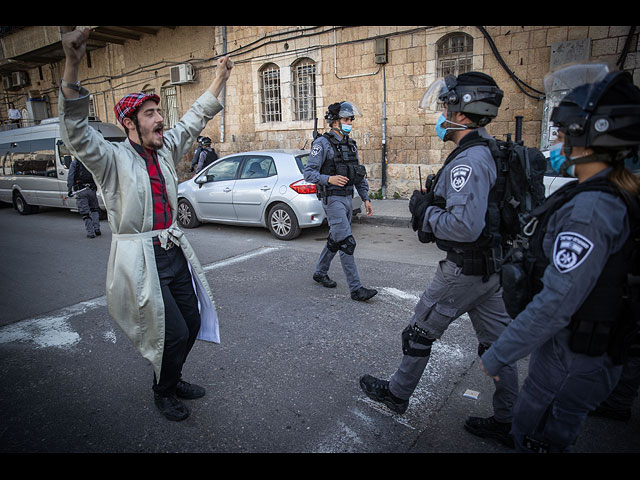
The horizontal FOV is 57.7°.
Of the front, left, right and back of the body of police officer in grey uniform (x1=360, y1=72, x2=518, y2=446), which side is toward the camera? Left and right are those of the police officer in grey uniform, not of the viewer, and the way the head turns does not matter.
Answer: left

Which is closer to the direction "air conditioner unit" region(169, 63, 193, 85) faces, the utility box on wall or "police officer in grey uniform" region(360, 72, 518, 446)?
the police officer in grey uniform

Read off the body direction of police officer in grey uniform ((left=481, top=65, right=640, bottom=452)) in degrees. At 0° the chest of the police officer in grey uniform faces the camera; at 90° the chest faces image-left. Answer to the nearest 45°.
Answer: approximately 90°

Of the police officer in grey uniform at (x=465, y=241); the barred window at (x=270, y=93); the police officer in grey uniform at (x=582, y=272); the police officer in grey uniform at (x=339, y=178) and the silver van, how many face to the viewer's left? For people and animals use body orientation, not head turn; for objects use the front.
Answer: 2

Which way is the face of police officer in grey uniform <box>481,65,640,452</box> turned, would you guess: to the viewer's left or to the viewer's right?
to the viewer's left

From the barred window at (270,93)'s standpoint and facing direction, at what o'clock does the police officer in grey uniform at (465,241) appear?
The police officer in grey uniform is roughly at 12 o'clock from the barred window.

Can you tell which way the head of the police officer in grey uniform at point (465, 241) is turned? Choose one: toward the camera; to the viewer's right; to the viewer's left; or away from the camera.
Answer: to the viewer's left

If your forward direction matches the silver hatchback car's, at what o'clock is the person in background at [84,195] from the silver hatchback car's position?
The person in background is roughly at 11 o'clock from the silver hatchback car.
